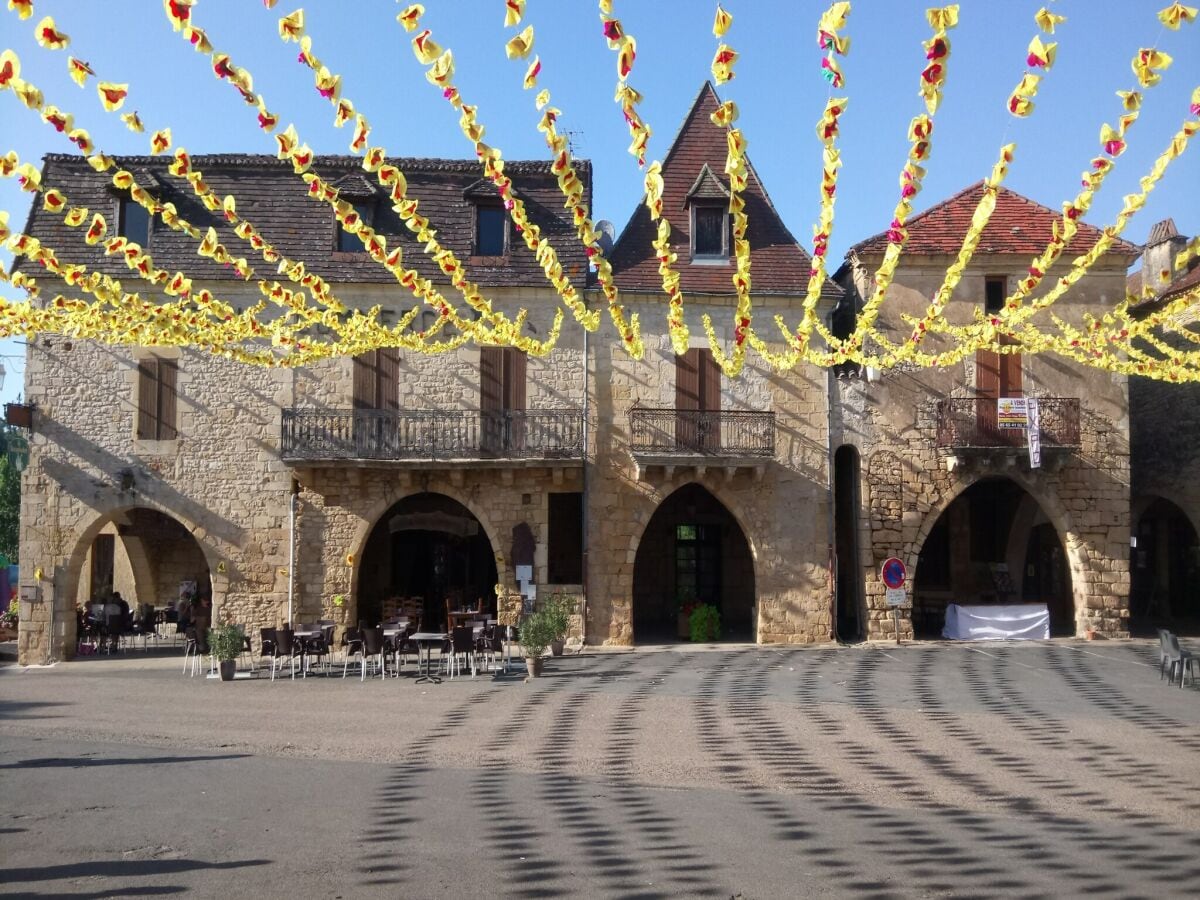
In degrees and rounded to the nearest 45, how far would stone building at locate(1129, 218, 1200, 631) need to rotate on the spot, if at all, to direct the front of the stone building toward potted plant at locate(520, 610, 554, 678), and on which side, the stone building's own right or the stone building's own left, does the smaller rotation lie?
approximately 45° to the stone building's own right

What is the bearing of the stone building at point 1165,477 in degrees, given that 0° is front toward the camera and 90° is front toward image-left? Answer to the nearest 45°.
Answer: approximately 0°

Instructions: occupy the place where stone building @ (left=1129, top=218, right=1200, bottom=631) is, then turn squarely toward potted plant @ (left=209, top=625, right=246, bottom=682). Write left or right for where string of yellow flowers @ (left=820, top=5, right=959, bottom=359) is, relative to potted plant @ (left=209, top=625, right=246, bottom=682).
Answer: left

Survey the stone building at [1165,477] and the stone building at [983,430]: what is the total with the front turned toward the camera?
2

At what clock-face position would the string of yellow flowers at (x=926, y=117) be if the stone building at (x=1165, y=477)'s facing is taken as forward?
The string of yellow flowers is roughly at 12 o'clock from the stone building.

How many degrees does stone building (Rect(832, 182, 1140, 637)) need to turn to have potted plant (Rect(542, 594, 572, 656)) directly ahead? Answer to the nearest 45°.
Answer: approximately 45° to its right

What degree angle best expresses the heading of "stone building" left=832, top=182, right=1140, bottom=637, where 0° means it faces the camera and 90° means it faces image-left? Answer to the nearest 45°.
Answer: approximately 0°

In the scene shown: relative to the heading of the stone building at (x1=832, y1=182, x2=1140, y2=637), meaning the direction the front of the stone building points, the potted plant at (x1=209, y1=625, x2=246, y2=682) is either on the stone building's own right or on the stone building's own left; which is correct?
on the stone building's own right
